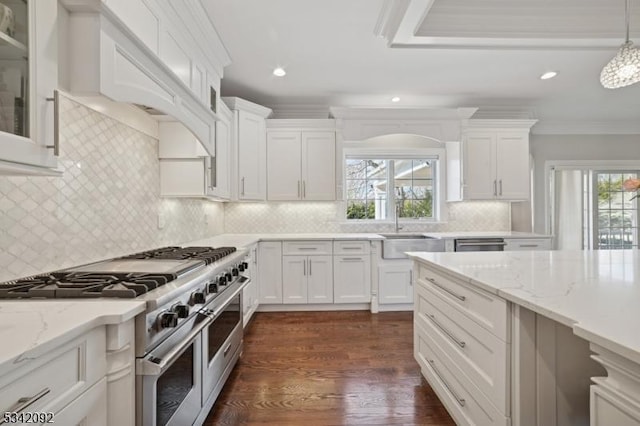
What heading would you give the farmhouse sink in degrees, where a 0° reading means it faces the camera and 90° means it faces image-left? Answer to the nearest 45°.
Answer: approximately 0°

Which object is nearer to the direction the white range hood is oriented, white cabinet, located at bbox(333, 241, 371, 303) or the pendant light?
the pendant light

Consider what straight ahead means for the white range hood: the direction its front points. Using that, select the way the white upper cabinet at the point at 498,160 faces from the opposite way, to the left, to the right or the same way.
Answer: to the right

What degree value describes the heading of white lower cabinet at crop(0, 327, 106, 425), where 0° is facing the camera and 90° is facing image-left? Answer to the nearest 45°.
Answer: approximately 315°

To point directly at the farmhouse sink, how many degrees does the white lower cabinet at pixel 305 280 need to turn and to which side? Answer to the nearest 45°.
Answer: approximately 90° to its left

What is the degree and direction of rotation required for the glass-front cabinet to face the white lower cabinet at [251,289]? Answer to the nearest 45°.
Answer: approximately 90° to its left

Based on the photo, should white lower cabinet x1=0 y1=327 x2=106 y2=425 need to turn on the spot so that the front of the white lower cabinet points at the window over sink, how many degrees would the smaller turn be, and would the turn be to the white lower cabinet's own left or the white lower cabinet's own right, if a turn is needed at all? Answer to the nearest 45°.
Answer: approximately 90° to the white lower cabinet's own left
